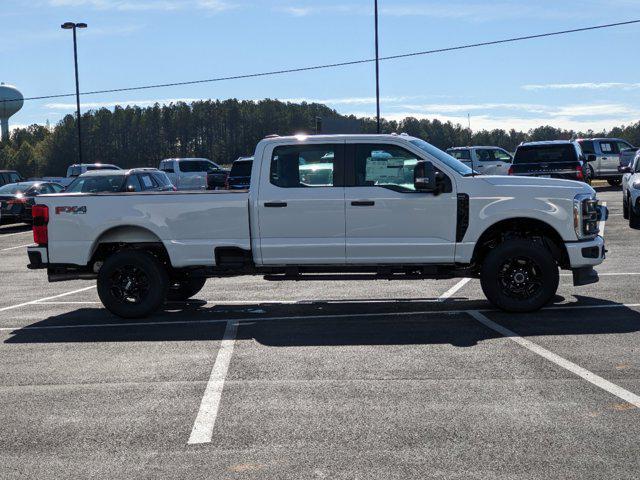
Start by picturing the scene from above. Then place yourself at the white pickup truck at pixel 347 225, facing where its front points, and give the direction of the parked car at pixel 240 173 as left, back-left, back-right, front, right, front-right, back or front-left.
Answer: left

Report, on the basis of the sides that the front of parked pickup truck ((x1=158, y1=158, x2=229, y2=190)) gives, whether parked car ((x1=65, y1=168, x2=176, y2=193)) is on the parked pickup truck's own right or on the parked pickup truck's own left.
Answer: on the parked pickup truck's own right

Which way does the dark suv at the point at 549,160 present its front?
away from the camera

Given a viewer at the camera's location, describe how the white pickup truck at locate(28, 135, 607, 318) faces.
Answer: facing to the right of the viewer

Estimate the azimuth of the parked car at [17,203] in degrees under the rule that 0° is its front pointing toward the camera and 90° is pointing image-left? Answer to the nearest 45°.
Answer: approximately 225°

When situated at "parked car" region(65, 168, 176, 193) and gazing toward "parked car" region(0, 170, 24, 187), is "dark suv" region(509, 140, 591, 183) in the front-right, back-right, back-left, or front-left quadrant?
back-right
